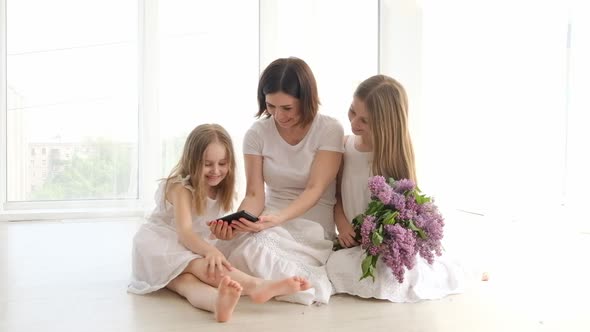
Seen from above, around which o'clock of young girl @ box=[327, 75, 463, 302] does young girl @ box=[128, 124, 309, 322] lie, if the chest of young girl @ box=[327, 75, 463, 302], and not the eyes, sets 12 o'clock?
young girl @ box=[128, 124, 309, 322] is roughly at 1 o'clock from young girl @ box=[327, 75, 463, 302].

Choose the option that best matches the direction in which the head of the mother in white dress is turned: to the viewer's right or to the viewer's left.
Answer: to the viewer's left

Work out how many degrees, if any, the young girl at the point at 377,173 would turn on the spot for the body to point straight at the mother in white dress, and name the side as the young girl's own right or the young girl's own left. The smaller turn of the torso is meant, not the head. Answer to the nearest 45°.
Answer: approximately 45° to the young girl's own right

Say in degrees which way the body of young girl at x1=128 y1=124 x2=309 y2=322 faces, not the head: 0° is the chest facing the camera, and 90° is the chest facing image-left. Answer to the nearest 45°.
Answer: approximately 315°

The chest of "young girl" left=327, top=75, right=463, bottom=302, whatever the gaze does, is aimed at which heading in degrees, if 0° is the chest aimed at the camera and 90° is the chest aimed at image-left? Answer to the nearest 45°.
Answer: approximately 45°

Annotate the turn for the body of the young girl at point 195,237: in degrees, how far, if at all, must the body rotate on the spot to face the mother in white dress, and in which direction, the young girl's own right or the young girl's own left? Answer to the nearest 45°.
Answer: approximately 45° to the young girl's own left

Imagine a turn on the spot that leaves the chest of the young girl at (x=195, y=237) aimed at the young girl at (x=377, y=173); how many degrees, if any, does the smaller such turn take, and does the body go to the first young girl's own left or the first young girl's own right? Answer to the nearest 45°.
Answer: approximately 45° to the first young girl's own left
